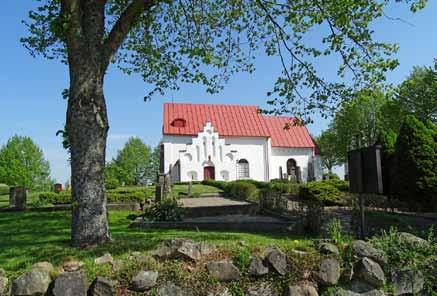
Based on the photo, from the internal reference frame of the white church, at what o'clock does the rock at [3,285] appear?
The rock is roughly at 12 o'clock from the white church.

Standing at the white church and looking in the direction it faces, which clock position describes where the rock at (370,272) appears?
The rock is roughly at 12 o'clock from the white church.

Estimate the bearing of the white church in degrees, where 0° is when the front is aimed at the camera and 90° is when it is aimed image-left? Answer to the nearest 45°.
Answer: approximately 0°

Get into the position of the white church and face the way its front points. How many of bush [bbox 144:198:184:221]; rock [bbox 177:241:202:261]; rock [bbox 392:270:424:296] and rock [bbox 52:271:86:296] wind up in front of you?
4

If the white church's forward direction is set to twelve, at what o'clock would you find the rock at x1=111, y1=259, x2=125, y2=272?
The rock is roughly at 12 o'clock from the white church.

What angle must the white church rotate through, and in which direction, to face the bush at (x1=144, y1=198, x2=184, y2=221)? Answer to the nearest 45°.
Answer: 0° — it already faces it

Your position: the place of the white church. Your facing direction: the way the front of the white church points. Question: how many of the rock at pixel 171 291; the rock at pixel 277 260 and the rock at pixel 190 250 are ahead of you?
3

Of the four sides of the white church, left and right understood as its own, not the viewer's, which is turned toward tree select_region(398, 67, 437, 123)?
left
